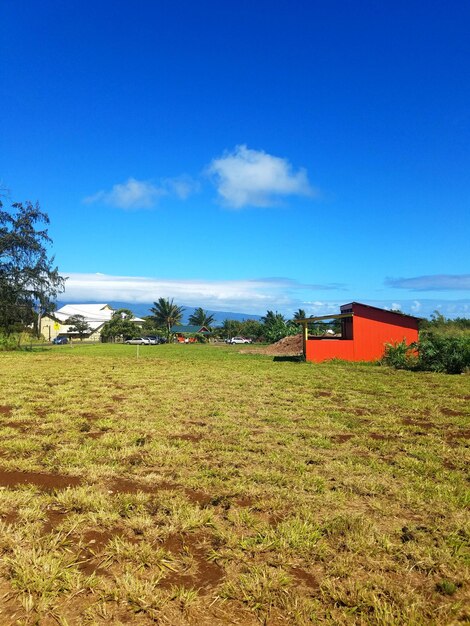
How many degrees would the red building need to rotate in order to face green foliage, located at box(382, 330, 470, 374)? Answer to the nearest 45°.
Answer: approximately 135° to its left

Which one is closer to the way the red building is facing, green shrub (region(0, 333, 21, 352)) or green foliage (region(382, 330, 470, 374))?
the green shrub

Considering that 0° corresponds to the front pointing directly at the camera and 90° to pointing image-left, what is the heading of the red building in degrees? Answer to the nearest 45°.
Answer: approximately 90°

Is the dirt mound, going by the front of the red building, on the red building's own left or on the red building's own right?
on the red building's own right

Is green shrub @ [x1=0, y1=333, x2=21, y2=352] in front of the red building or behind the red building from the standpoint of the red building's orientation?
in front

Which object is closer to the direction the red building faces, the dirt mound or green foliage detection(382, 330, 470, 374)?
the dirt mound

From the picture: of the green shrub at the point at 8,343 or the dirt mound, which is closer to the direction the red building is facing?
the green shrub
